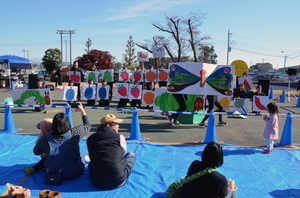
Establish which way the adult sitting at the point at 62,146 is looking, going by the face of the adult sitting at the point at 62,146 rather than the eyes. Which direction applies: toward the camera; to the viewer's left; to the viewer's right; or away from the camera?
away from the camera

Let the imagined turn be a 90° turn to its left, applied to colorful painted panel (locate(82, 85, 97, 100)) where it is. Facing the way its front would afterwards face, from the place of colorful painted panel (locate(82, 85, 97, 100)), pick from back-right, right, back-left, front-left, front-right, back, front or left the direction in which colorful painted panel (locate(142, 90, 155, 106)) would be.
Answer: front-right

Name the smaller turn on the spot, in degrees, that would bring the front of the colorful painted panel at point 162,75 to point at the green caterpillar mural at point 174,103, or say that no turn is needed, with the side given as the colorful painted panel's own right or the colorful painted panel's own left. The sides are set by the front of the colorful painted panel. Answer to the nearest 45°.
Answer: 0° — it already faces it

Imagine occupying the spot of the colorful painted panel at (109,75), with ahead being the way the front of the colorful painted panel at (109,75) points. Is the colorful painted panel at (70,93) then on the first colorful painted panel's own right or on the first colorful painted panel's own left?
on the first colorful painted panel's own right

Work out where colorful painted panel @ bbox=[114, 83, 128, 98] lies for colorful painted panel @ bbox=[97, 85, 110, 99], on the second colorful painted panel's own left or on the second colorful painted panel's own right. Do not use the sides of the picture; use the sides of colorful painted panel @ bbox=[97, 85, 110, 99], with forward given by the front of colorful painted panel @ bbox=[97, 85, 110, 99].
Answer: on the second colorful painted panel's own left

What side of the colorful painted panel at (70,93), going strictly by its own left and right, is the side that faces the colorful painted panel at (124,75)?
left

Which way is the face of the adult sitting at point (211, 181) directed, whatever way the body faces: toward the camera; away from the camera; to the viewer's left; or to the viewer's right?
away from the camera

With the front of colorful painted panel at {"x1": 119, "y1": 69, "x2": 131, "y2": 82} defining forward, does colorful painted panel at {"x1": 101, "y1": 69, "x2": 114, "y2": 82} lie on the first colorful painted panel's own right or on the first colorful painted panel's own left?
on the first colorful painted panel's own right

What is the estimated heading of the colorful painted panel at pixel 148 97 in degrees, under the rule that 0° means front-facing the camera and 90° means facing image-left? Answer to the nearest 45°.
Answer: approximately 0°

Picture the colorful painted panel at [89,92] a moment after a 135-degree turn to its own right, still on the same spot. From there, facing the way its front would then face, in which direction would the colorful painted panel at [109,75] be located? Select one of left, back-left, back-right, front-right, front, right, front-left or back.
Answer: right

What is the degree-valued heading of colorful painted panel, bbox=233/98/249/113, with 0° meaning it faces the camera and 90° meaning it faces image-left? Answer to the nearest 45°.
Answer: approximately 0°

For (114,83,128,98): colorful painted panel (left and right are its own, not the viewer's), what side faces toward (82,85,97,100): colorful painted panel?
right
